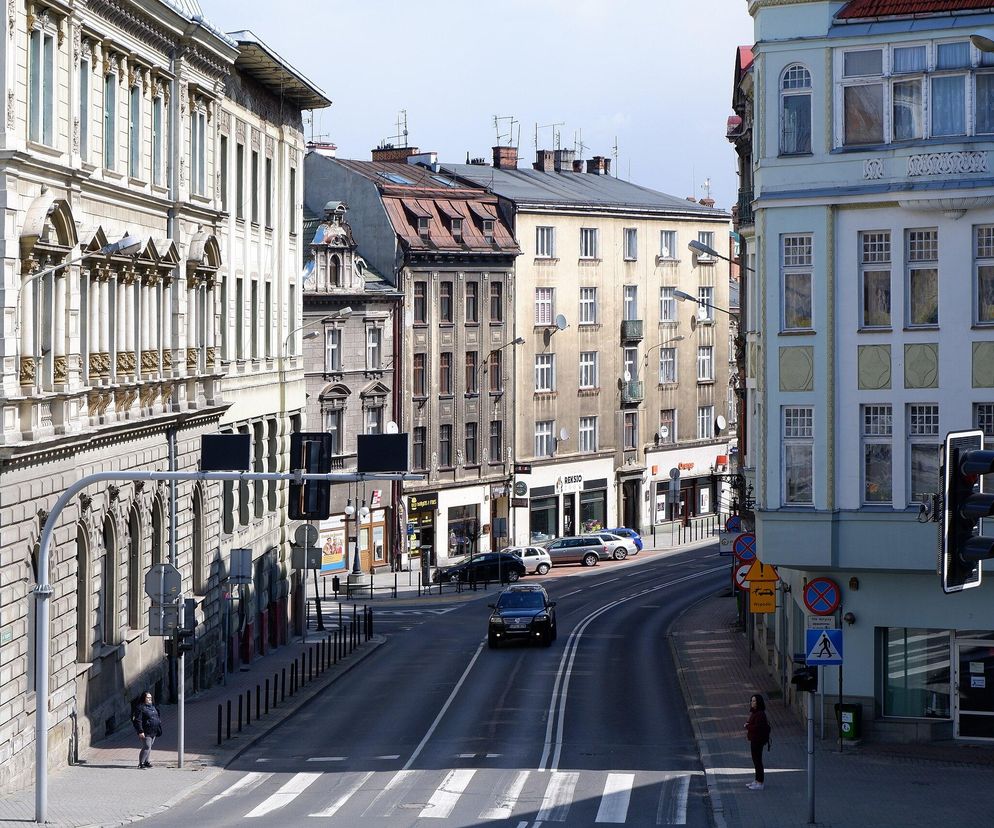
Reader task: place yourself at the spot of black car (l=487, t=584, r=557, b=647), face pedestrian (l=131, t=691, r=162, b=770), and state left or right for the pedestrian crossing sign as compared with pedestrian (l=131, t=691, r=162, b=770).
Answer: left

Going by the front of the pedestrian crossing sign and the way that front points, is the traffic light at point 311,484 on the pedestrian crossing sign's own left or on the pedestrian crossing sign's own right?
on the pedestrian crossing sign's own right

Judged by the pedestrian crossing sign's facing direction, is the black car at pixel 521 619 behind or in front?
behind

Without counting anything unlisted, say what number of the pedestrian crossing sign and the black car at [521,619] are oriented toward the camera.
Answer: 2

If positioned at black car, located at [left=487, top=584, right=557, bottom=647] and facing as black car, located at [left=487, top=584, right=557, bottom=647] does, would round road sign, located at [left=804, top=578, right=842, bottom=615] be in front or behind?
in front

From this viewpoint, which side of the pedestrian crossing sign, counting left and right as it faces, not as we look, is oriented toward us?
front

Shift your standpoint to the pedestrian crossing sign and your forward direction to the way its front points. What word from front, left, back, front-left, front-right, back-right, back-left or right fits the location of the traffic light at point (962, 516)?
front

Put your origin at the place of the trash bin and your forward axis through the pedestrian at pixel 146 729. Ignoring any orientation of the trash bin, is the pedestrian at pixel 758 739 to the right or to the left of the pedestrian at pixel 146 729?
left

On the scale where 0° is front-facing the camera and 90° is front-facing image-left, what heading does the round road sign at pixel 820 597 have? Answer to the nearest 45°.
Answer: approximately 0°
